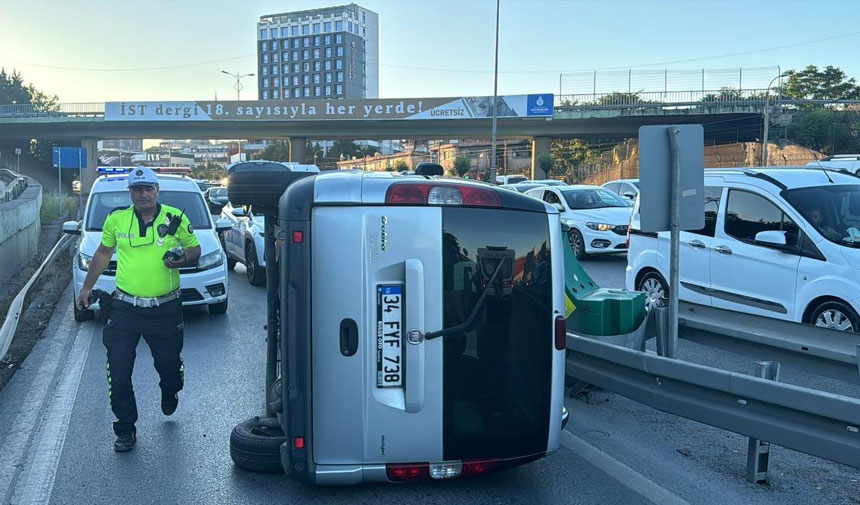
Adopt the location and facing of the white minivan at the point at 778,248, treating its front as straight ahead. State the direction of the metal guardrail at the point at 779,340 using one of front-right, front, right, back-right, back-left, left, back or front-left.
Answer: front-right

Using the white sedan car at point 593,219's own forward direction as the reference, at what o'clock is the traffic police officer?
The traffic police officer is roughly at 2 o'clock from the white sedan car.

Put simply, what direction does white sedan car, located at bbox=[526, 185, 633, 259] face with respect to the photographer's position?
facing the viewer and to the right of the viewer

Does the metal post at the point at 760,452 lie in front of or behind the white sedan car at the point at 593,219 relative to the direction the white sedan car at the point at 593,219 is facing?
in front

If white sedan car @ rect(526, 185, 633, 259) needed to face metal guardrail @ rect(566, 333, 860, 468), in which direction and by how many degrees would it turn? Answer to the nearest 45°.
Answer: approximately 45° to its right

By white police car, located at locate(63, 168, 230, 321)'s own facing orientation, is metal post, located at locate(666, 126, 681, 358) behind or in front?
in front
